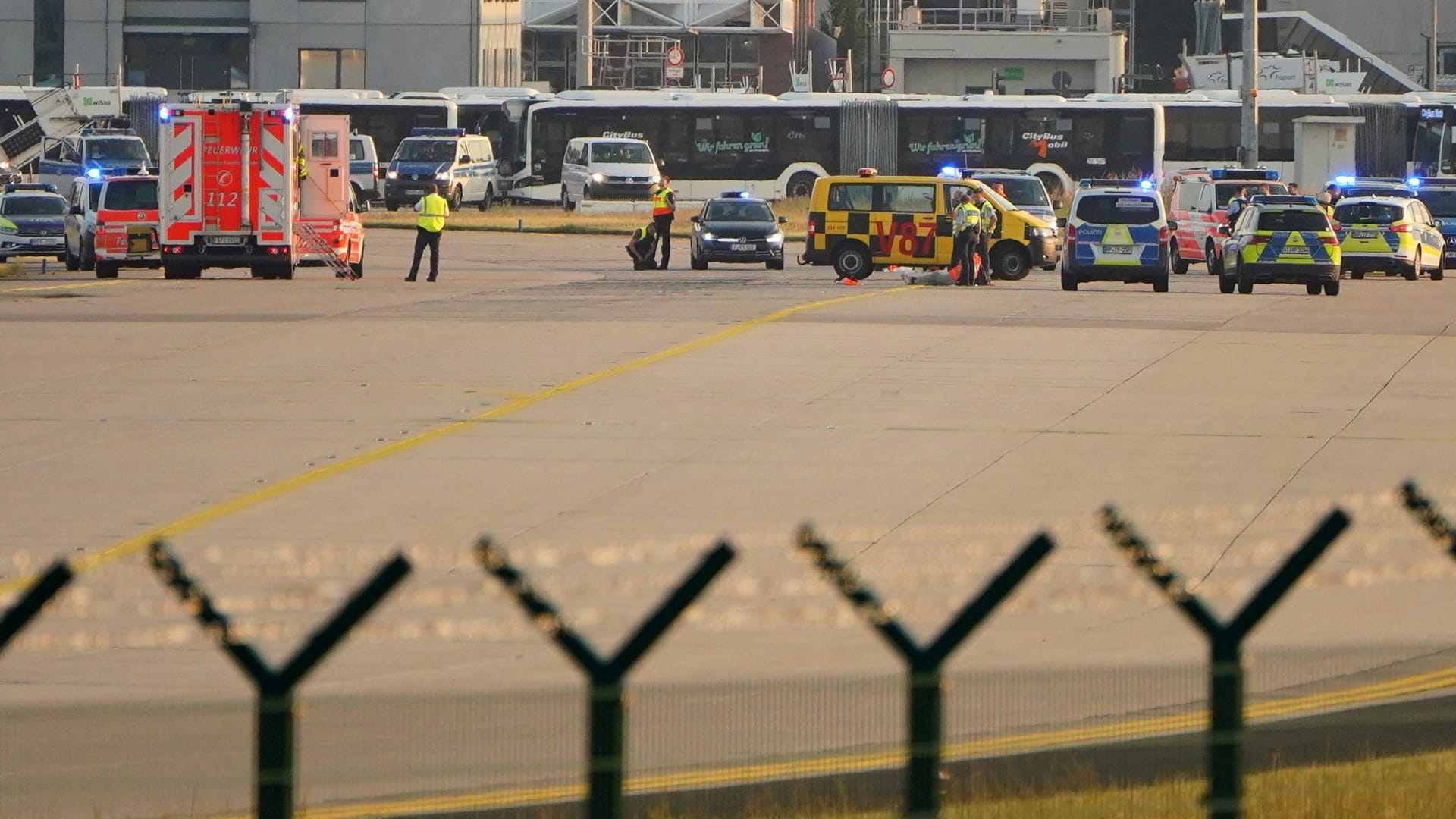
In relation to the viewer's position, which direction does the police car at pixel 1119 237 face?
facing away from the viewer

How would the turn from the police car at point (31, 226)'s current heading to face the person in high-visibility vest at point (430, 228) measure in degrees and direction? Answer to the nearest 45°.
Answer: approximately 45° to its left

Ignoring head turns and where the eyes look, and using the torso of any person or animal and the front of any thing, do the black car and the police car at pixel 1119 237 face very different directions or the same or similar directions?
very different directions

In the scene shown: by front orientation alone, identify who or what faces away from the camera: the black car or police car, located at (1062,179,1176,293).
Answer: the police car

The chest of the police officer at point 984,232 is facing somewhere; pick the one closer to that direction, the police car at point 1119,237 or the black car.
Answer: the black car

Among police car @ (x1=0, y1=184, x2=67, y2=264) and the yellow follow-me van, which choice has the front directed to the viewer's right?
the yellow follow-me van

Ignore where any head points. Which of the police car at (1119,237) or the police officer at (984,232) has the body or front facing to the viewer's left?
the police officer

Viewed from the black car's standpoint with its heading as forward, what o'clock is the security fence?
The security fence is roughly at 12 o'clock from the black car.

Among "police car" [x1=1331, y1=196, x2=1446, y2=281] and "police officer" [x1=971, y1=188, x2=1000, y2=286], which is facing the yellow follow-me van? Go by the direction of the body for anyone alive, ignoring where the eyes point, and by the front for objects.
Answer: the police officer

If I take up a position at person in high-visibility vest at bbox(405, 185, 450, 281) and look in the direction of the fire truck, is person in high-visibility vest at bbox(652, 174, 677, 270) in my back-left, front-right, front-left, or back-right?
back-right

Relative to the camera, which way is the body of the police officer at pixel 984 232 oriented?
to the viewer's left

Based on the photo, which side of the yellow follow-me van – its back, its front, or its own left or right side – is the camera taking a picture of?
right

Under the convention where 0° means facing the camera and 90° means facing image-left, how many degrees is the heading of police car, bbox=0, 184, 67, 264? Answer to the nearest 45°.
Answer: approximately 0°
